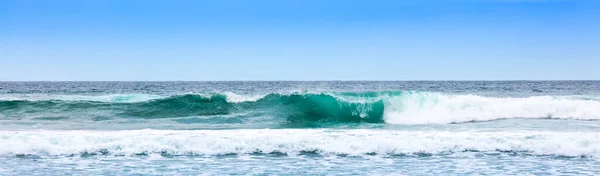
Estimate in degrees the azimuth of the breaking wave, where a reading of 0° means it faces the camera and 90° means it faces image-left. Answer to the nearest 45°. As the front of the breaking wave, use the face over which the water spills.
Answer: approximately 0°
